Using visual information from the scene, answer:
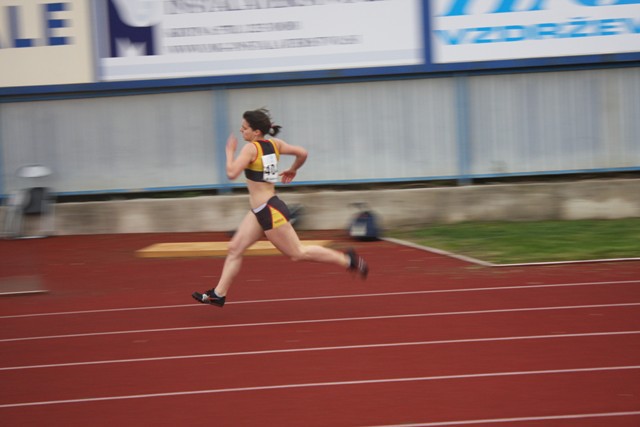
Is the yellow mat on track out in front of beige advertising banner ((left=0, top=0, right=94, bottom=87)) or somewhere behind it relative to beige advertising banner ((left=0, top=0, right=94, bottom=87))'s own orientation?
in front

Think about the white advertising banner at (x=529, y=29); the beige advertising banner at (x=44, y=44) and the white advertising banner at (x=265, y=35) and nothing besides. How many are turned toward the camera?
3

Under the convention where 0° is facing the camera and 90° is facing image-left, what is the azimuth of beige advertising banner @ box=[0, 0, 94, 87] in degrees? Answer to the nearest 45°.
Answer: approximately 0°

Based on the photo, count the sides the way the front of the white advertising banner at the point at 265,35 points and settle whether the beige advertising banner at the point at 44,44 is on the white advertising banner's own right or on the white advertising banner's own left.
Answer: on the white advertising banner's own right

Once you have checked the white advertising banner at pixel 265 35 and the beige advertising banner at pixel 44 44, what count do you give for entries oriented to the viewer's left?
0

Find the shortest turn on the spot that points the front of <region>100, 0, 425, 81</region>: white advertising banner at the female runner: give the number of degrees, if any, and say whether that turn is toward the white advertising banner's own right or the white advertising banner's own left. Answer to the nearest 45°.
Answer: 0° — it already faces them
